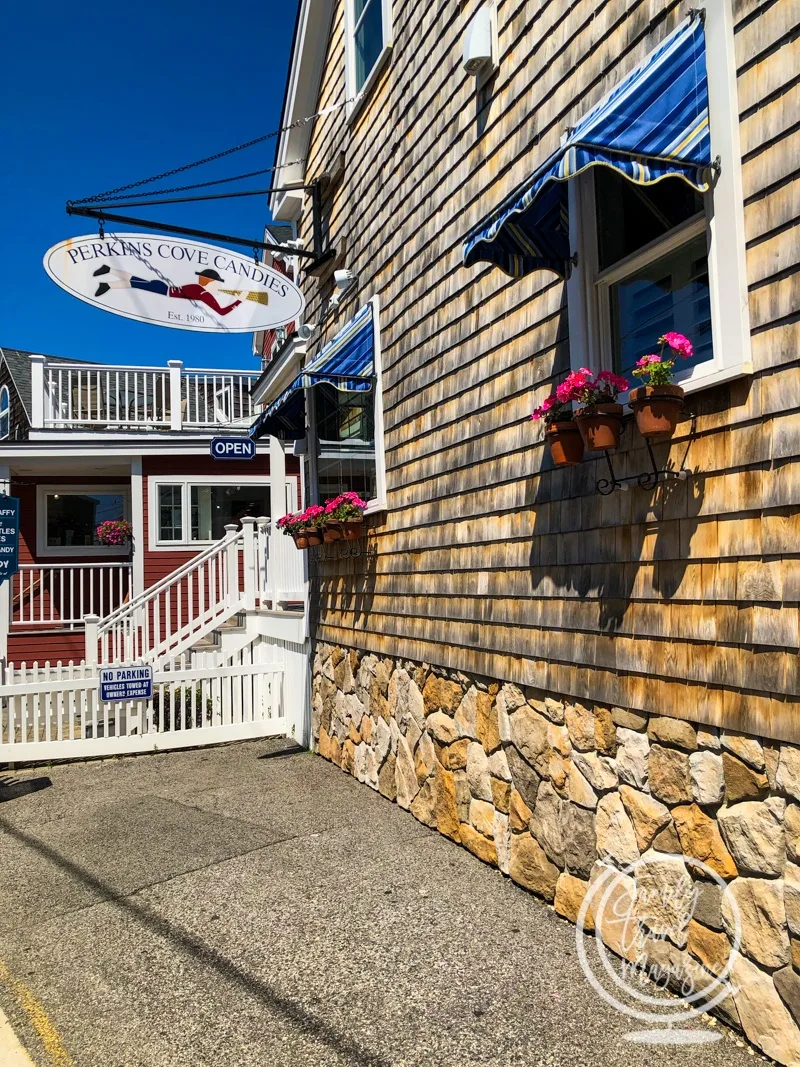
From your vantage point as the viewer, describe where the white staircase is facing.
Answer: facing to the left of the viewer

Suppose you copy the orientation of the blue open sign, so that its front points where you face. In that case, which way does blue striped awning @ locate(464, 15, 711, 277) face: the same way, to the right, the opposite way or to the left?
to the right

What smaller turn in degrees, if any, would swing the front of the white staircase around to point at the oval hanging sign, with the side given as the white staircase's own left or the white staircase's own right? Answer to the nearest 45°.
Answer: approximately 90° to the white staircase's own left

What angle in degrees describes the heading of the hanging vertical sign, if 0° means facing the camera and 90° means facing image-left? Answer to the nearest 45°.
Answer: approximately 0°

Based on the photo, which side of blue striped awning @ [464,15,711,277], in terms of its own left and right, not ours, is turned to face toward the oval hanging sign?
right

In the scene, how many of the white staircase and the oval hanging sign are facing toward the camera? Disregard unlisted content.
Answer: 1

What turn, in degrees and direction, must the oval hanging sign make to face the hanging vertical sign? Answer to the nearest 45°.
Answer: approximately 135° to its right

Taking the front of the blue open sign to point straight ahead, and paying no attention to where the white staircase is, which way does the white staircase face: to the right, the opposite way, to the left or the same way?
to the right

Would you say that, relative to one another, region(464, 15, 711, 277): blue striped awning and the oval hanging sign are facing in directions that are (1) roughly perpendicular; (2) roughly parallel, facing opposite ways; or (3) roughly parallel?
roughly perpendicular

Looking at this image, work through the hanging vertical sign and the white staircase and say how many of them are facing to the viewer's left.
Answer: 1

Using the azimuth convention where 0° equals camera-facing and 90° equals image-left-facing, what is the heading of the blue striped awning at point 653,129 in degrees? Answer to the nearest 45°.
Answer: approximately 45°
